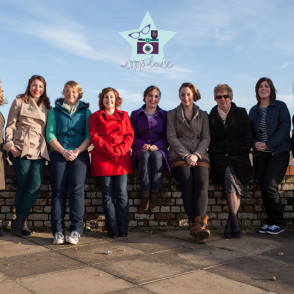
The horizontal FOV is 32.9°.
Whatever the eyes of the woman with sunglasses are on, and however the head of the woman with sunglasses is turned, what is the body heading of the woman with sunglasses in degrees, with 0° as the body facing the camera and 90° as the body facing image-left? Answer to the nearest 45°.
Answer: approximately 0°

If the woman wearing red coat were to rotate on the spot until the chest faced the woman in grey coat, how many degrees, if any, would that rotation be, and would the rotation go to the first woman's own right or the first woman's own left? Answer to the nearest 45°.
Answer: approximately 90° to the first woman's own left

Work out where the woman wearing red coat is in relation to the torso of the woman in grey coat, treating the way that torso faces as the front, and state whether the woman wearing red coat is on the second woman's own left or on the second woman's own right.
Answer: on the second woman's own right

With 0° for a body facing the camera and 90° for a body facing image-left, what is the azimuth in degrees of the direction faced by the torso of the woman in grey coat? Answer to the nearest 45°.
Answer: approximately 0°

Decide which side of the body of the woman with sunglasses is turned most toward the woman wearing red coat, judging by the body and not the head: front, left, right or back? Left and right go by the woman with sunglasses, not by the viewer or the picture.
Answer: right

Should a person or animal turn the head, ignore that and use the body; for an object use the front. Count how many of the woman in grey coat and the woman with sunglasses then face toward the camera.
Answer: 2
